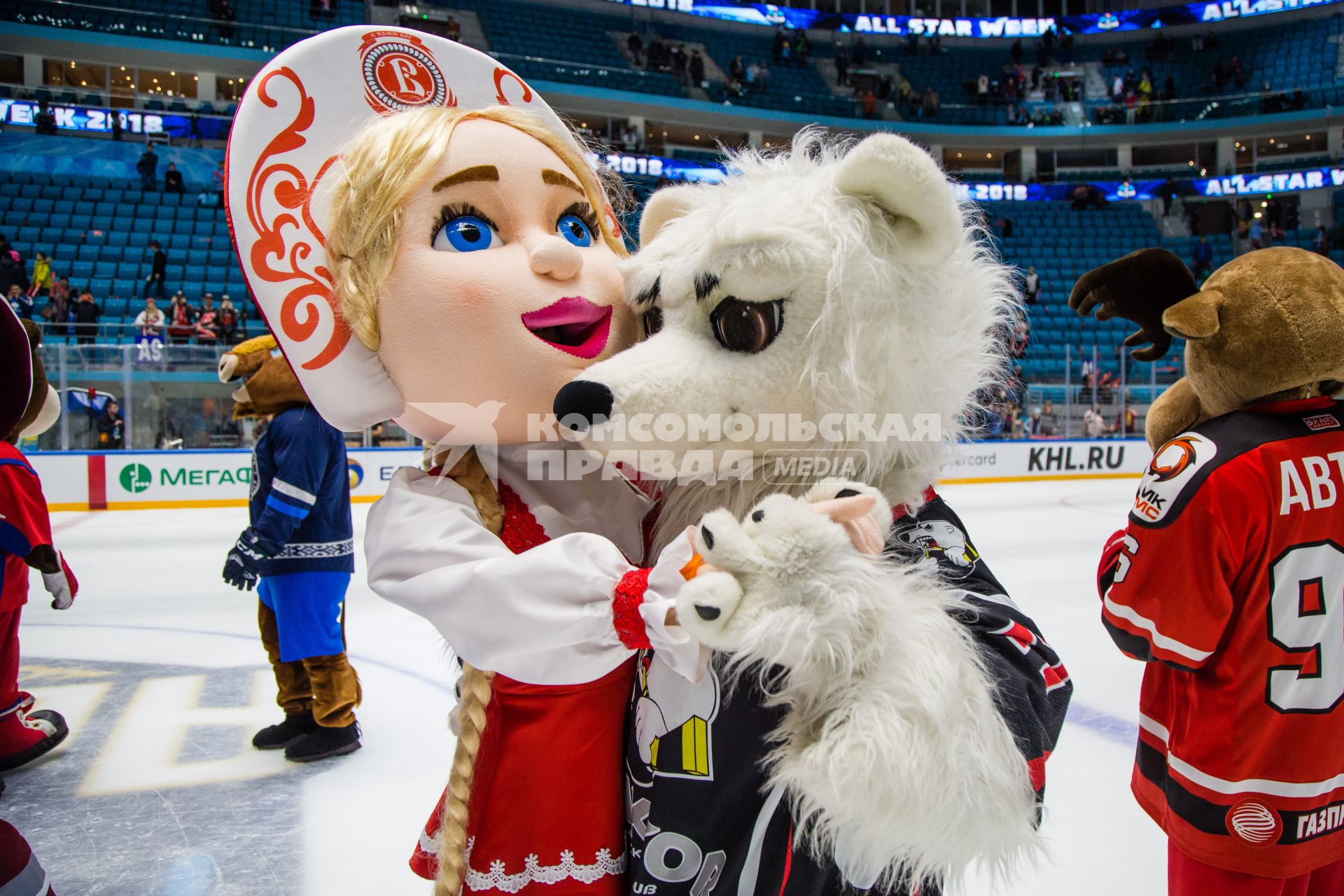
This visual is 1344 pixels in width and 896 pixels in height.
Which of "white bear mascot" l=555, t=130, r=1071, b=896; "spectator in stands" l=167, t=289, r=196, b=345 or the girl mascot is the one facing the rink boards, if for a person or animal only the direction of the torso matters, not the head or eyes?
the spectator in stands

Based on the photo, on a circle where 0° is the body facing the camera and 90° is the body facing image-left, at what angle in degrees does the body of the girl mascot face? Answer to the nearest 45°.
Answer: approximately 315°

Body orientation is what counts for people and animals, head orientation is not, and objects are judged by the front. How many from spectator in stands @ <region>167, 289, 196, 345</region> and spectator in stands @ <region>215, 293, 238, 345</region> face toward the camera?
2

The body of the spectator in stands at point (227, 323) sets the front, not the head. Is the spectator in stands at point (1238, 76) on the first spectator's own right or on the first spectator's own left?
on the first spectator's own left

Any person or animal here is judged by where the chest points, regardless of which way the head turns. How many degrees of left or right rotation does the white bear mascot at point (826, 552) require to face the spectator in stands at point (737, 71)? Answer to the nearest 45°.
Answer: approximately 135° to its right

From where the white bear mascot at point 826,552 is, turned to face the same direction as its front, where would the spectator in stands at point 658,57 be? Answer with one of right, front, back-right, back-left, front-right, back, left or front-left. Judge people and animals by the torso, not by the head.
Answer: back-right

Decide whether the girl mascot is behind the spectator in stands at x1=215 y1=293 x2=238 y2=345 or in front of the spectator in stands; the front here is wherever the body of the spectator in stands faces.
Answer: in front

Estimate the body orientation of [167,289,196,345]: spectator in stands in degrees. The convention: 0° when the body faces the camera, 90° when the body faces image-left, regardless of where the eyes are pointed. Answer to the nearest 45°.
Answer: approximately 0°

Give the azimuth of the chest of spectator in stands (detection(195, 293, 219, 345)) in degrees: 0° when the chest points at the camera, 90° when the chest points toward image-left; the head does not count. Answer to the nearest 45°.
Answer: approximately 0°

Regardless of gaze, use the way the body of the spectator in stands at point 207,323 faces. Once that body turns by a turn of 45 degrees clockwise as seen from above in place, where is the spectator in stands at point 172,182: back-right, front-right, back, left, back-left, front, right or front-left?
back-right
